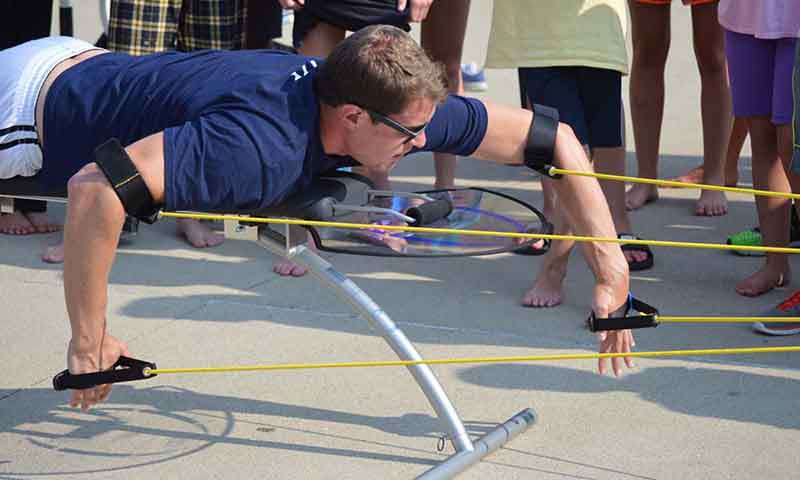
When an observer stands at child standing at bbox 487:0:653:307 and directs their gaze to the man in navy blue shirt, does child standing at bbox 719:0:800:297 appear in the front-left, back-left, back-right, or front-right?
back-left

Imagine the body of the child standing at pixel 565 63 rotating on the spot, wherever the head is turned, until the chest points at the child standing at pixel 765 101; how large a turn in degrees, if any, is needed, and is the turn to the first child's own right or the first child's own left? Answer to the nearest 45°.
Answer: approximately 90° to the first child's own left

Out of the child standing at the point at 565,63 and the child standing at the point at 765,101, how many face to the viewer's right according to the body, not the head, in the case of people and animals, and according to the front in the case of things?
0

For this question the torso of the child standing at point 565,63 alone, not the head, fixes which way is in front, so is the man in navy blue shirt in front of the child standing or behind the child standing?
in front

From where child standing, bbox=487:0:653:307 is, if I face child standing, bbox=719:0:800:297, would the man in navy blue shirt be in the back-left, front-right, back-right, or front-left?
back-right

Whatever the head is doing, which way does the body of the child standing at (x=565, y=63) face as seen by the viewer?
toward the camera
